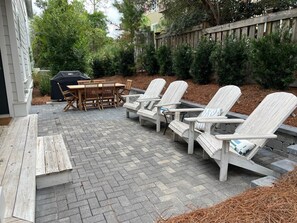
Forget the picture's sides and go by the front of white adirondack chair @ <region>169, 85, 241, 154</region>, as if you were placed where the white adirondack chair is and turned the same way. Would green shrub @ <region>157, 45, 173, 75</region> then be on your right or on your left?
on your right

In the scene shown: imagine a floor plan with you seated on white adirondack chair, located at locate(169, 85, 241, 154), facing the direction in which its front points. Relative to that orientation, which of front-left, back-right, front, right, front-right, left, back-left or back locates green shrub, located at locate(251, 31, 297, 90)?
back

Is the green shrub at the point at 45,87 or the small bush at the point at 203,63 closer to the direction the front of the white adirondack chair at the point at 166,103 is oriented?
the green shrub

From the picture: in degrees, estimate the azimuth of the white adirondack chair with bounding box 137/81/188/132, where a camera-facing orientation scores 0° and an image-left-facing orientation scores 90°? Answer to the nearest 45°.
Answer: approximately 45°

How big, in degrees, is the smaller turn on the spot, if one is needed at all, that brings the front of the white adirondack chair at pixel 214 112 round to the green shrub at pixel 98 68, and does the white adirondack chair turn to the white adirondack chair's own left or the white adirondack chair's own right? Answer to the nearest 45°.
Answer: approximately 90° to the white adirondack chair's own right

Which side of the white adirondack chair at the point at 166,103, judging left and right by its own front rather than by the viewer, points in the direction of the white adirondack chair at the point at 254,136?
left

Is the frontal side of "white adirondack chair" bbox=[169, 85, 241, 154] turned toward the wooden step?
yes

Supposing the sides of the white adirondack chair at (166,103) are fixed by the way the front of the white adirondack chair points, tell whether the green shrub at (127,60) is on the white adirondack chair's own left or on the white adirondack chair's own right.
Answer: on the white adirondack chair's own right

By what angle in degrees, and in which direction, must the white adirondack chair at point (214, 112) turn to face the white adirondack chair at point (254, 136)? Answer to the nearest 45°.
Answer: approximately 90° to its left

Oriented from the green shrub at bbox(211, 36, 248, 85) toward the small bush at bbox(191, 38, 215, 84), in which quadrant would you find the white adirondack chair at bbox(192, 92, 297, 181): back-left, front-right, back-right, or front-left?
back-left

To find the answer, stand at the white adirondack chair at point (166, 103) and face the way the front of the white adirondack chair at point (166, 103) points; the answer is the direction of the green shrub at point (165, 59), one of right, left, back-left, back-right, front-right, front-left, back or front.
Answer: back-right
